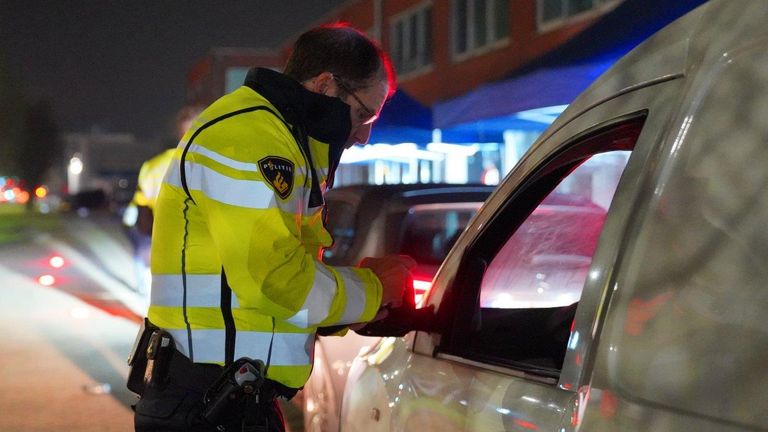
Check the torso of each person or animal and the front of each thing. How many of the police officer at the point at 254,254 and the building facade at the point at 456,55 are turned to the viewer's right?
1

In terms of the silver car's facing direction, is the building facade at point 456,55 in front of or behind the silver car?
in front

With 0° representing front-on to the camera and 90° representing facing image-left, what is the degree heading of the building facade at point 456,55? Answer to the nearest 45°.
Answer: approximately 45°

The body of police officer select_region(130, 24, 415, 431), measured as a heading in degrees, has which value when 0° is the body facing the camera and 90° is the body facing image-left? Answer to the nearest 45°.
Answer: approximately 270°

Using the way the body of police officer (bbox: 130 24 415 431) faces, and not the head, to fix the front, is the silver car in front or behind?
in front

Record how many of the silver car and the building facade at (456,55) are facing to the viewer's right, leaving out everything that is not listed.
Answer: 0

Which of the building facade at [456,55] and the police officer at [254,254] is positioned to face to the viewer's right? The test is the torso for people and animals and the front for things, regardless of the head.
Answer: the police officer

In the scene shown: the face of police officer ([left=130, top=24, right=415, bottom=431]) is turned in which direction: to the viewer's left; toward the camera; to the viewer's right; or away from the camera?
to the viewer's right

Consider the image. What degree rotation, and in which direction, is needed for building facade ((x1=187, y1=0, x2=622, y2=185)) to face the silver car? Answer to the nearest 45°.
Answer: approximately 45° to its left
